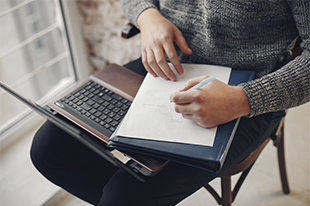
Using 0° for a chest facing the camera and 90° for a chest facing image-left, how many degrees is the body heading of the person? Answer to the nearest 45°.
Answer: approximately 45°

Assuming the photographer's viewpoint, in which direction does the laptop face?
facing away from the viewer and to the right of the viewer
